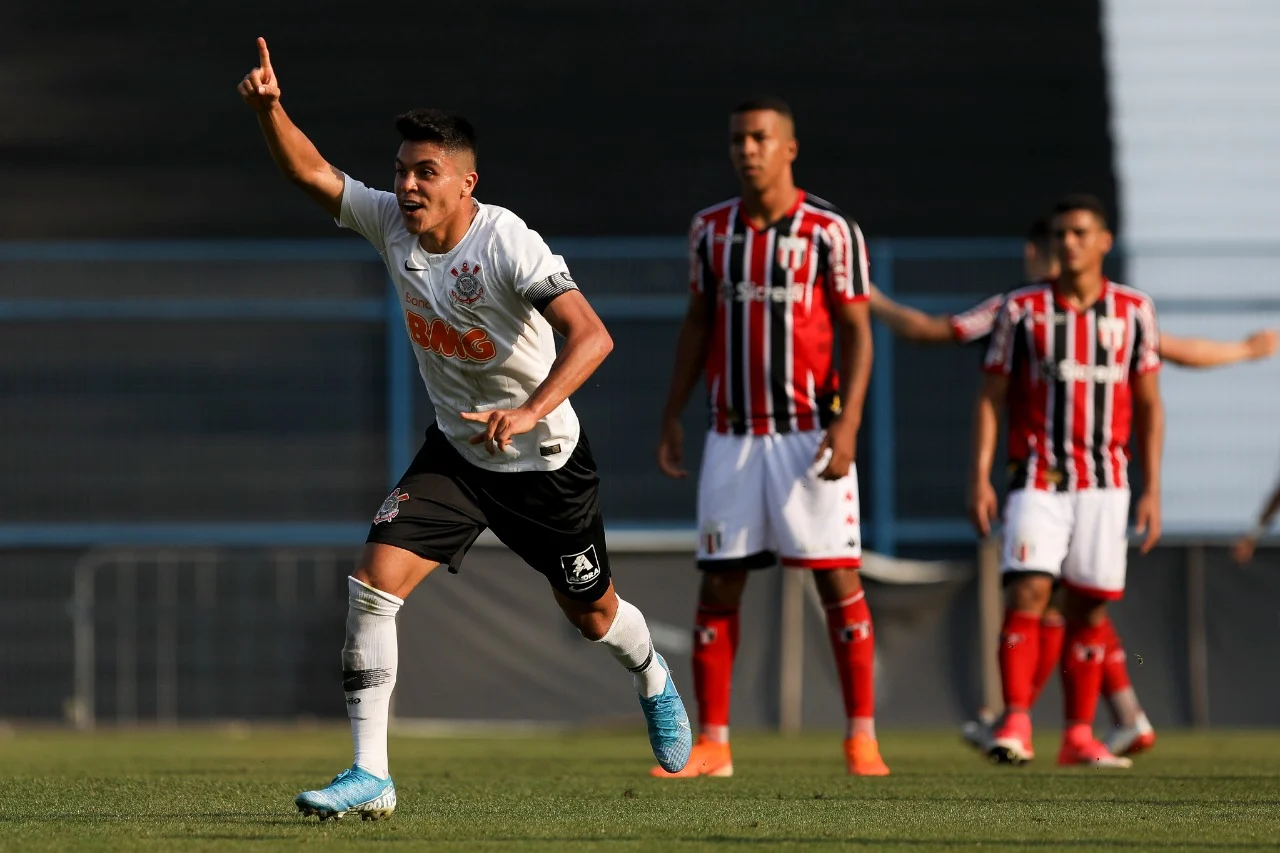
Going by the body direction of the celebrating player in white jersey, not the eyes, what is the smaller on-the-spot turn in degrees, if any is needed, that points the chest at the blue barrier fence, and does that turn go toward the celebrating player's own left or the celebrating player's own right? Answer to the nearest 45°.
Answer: approximately 135° to the celebrating player's own right

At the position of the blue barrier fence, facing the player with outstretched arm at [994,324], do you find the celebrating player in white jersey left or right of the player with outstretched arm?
right

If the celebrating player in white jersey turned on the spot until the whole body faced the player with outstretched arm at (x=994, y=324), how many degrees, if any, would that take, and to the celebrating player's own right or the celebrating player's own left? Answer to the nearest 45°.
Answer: approximately 180°

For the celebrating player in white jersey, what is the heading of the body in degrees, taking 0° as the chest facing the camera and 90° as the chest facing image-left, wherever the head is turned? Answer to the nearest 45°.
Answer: approximately 45°

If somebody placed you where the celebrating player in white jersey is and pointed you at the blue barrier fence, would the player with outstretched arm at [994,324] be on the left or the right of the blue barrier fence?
right
